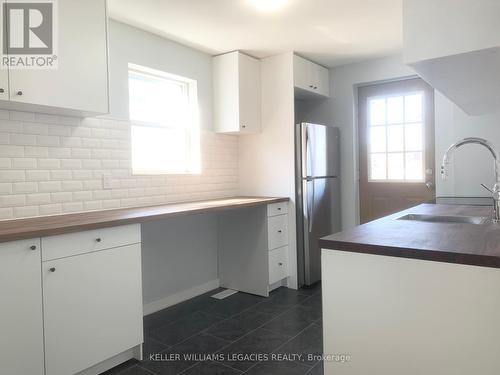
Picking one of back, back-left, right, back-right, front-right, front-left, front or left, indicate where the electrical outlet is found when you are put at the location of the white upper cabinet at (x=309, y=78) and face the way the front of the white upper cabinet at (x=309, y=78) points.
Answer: right

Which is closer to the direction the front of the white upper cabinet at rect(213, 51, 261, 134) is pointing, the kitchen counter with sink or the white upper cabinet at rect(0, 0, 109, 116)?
the kitchen counter with sink

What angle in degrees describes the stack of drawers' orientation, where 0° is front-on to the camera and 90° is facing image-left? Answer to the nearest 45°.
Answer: approximately 315°

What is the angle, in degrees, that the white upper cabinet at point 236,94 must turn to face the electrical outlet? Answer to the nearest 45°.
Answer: approximately 90° to its right

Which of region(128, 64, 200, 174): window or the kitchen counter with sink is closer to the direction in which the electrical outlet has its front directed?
the kitchen counter with sink
